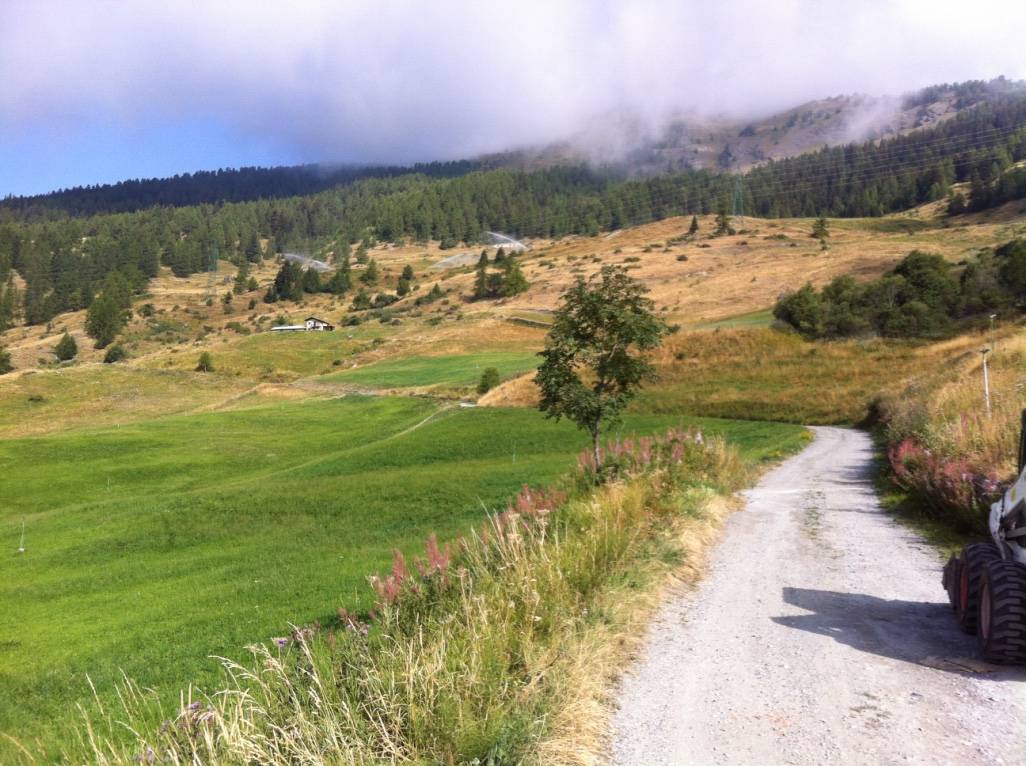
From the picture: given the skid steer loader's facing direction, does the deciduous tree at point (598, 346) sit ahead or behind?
ahead

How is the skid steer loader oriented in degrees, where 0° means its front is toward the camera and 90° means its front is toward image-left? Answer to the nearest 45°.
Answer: approximately 135°
